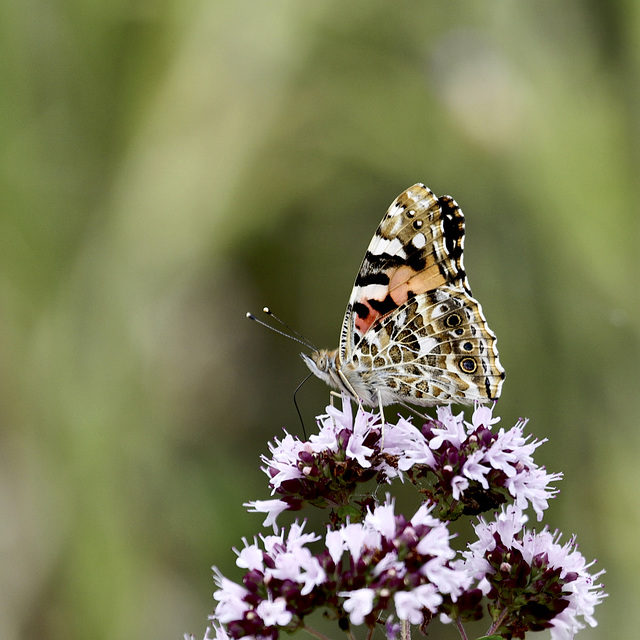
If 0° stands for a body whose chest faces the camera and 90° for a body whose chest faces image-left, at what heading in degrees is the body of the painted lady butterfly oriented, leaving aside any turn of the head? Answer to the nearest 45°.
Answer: approximately 90°
